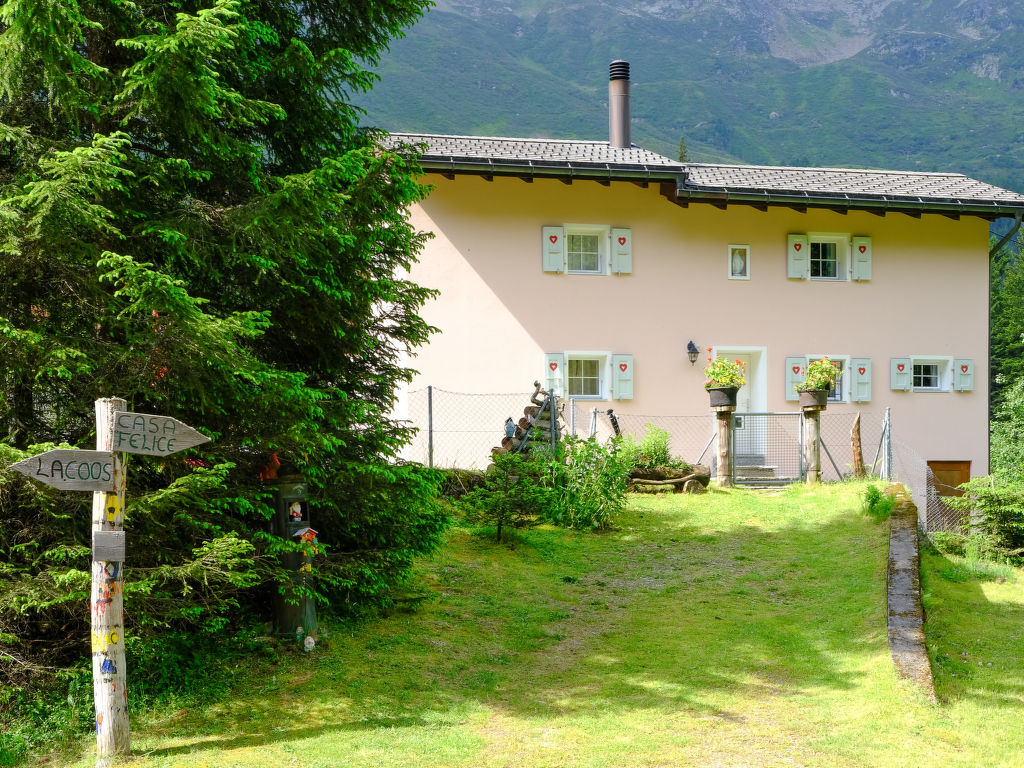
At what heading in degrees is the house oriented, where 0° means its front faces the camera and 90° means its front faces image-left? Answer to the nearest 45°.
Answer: approximately 0°

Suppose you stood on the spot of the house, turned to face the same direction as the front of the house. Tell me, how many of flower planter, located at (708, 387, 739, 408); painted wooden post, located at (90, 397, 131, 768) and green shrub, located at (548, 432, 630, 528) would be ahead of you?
3

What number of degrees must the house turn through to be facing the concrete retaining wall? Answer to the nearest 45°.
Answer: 0° — it already faces it

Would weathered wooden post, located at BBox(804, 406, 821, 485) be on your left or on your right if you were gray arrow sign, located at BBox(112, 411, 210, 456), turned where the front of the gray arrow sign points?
on your left

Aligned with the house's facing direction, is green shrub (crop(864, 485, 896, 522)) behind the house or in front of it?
in front

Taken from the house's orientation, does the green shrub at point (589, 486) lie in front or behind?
in front

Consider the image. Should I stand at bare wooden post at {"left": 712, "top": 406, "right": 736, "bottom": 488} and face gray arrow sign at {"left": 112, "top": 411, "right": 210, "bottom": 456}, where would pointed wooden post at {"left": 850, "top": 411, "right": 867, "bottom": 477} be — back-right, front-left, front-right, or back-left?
back-left

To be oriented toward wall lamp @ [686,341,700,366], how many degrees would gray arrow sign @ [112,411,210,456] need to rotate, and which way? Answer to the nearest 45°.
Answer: approximately 135° to its left

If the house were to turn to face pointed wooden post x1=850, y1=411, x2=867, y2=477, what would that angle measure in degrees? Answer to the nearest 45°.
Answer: approximately 45° to its left
